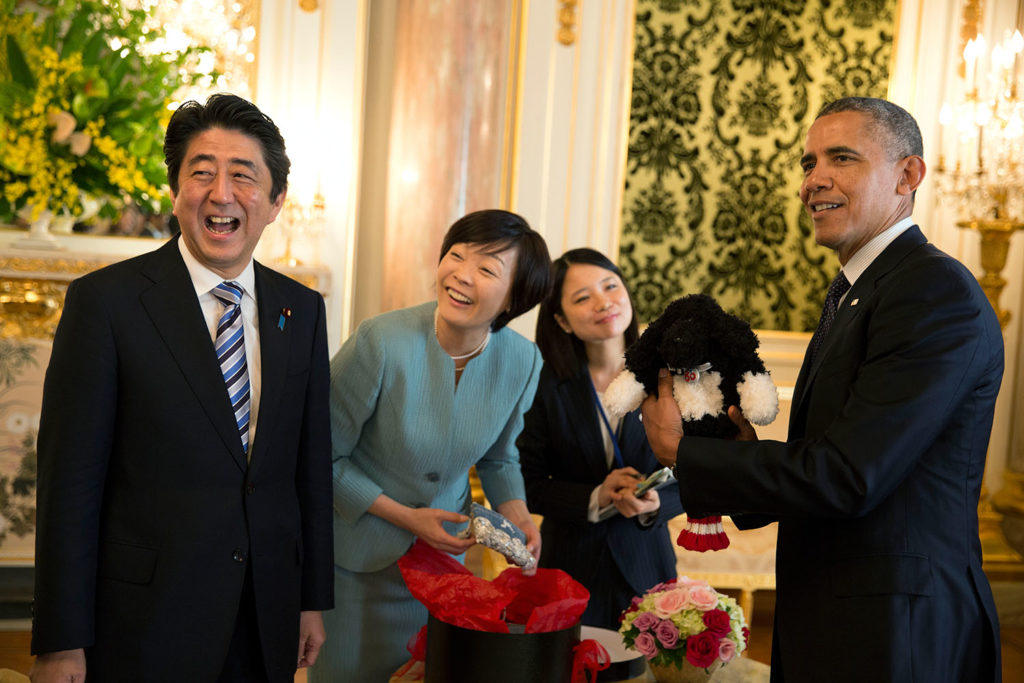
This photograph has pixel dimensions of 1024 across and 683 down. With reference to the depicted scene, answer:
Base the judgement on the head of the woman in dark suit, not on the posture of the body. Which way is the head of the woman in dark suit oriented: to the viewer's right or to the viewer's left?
to the viewer's right

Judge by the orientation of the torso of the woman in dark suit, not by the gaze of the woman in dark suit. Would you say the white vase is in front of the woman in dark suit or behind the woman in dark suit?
behind

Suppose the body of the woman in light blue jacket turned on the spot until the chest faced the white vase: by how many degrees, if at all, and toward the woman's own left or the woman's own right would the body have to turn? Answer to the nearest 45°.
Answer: approximately 180°

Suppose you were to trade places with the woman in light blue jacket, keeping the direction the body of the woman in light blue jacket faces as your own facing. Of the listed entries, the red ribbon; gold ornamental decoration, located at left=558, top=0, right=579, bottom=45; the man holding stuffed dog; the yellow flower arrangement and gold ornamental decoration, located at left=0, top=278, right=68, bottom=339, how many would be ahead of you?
2

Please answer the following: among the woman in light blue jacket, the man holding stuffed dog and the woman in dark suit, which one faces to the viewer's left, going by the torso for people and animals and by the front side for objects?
the man holding stuffed dog

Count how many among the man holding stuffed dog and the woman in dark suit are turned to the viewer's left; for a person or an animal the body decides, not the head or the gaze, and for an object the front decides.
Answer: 1

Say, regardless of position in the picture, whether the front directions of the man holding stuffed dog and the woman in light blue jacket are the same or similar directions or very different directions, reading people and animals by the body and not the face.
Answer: very different directions

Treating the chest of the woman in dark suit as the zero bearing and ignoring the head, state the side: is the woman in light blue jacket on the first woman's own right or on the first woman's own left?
on the first woman's own right

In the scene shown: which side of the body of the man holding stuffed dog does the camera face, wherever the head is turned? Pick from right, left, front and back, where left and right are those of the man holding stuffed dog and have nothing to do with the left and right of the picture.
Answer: left

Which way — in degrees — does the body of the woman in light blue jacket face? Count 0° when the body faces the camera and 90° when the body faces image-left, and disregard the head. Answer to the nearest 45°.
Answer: approximately 315°

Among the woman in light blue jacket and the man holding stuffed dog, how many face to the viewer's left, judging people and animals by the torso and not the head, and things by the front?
1

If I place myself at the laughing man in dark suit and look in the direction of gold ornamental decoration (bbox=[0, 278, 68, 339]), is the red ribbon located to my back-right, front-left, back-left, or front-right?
back-right
